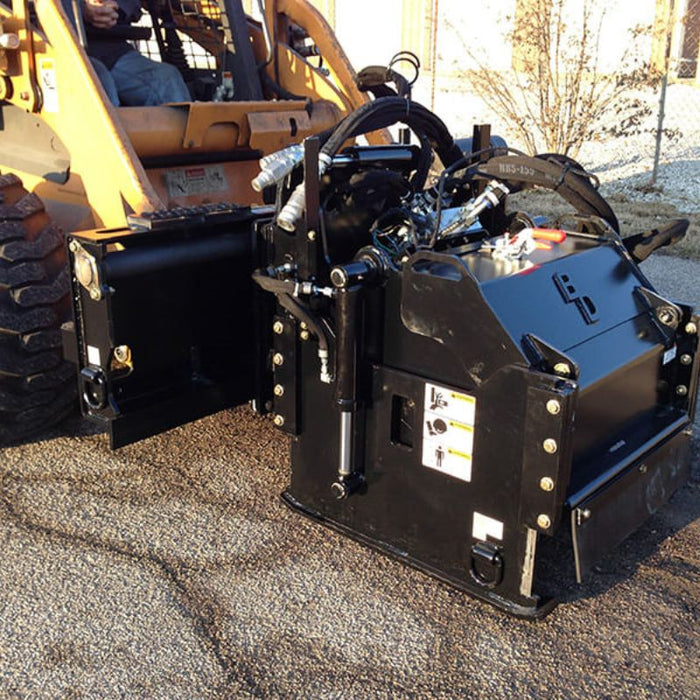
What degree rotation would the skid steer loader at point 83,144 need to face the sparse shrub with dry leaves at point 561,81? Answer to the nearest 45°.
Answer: approximately 90° to its left

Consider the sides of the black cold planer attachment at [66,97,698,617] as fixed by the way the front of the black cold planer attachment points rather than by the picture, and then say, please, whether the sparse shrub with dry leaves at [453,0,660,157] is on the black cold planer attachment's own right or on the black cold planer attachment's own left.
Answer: on the black cold planer attachment's own left

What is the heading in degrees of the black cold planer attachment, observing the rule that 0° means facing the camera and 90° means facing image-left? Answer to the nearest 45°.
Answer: approximately 315°

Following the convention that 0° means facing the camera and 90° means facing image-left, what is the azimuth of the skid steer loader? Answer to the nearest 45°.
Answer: approximately 315°
